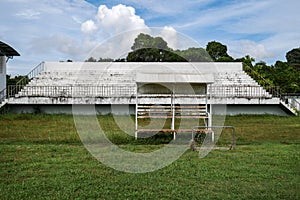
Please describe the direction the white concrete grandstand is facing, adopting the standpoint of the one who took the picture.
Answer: facing the viewer
